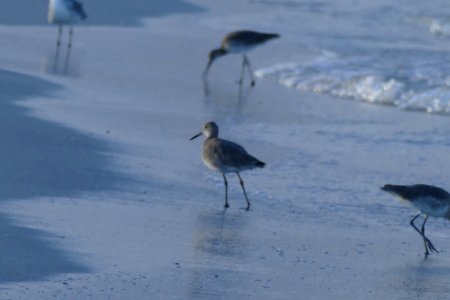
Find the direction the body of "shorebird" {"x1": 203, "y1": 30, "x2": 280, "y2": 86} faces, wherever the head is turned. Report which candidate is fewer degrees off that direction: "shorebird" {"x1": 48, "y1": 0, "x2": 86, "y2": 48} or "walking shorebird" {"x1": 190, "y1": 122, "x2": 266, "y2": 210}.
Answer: the shorebird

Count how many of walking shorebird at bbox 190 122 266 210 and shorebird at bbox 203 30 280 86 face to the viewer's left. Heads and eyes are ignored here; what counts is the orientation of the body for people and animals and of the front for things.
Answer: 2

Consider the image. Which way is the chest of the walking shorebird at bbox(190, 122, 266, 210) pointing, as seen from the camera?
to the viewer's left

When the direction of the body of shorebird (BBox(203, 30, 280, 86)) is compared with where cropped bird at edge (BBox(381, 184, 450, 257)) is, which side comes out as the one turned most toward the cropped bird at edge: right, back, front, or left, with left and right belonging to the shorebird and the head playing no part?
left

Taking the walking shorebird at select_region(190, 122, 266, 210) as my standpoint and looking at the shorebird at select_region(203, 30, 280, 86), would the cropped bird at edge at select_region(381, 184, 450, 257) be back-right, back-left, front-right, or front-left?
back-right

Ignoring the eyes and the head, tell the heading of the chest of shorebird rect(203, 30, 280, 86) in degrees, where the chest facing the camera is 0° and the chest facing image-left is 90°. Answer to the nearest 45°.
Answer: approximately 90°

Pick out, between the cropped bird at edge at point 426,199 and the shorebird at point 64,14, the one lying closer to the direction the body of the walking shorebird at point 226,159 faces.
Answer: the shorebird

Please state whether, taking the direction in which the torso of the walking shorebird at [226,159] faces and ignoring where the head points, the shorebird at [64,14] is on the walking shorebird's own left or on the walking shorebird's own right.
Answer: on the walking shorebird's own right

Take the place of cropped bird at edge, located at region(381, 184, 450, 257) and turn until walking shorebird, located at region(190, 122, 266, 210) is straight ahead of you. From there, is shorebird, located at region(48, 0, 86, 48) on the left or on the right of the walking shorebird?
right
